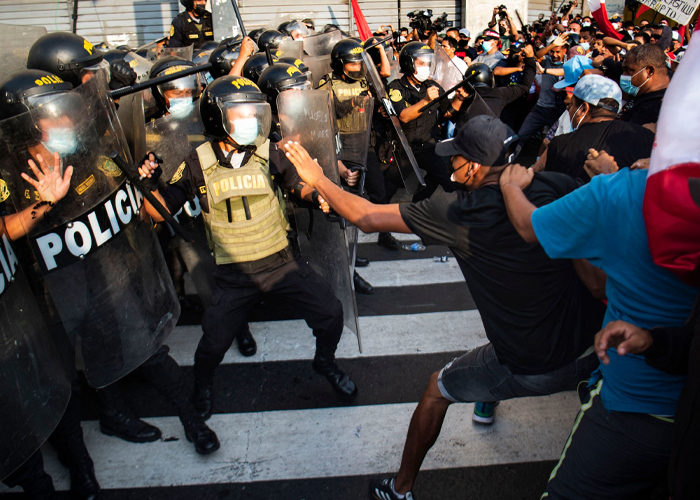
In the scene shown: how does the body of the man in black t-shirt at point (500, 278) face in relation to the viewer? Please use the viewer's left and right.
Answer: facing away from the viewer and to the left of the viewer

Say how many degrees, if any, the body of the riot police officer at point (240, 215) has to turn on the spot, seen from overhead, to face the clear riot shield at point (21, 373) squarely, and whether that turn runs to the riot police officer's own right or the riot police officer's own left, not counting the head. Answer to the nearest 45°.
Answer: approximately 45° to the riot police officer's own right

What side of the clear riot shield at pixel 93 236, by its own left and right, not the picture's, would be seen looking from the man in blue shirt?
front

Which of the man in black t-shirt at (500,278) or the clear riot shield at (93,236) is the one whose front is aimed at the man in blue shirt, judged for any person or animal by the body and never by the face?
the clear riot shield

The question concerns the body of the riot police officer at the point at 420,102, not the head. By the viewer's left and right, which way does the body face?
facing the viewer and to the right of the viewer

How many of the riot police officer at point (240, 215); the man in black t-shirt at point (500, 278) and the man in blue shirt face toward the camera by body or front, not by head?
1

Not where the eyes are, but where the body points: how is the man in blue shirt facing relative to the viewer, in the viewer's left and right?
facing away from the viewer and to the left of the viewer

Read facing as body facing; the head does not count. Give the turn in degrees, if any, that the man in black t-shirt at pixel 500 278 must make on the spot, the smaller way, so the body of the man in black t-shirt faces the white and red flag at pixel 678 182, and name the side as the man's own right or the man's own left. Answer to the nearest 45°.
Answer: approximately 180°

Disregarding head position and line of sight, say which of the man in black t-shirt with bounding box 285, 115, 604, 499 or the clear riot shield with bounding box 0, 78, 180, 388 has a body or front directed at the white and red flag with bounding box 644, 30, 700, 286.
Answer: the clear riot shield

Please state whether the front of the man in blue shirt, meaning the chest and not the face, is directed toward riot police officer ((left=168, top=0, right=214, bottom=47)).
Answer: yes

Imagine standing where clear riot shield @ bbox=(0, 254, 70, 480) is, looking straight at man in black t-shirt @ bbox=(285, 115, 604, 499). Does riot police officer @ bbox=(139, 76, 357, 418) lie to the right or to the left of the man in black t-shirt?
left

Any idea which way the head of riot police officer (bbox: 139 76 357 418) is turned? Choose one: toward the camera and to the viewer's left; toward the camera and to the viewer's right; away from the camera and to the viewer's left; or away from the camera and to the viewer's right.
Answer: toward the camera and to the viewer's right

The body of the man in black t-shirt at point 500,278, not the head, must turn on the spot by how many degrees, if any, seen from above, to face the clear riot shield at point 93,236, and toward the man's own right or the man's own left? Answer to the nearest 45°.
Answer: approximately 45° to the man's own left

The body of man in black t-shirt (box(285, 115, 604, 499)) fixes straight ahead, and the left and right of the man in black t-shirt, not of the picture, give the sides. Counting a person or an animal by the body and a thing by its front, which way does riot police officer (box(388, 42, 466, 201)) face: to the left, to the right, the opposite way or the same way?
the opposite way

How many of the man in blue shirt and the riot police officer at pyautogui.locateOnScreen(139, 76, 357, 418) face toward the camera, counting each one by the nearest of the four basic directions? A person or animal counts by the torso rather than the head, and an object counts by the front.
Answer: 1
